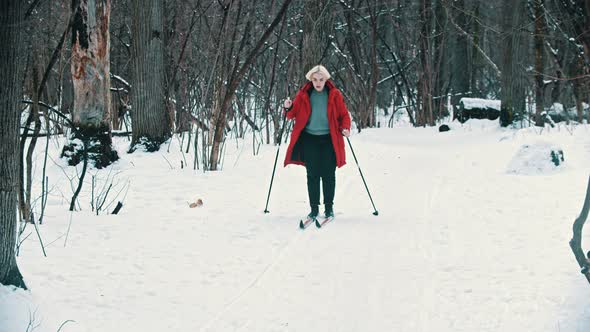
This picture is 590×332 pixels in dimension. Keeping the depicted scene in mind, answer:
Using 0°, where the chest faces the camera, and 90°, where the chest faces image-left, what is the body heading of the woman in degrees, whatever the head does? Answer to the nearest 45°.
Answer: approximately 0°

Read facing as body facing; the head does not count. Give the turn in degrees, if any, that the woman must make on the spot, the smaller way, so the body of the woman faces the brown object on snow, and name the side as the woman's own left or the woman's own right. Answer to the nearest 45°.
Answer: approximately 90° to the woman's own right

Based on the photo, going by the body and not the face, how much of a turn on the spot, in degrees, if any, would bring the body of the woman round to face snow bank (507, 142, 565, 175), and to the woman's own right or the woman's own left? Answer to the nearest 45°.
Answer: approximately 135° to the woman's own left
